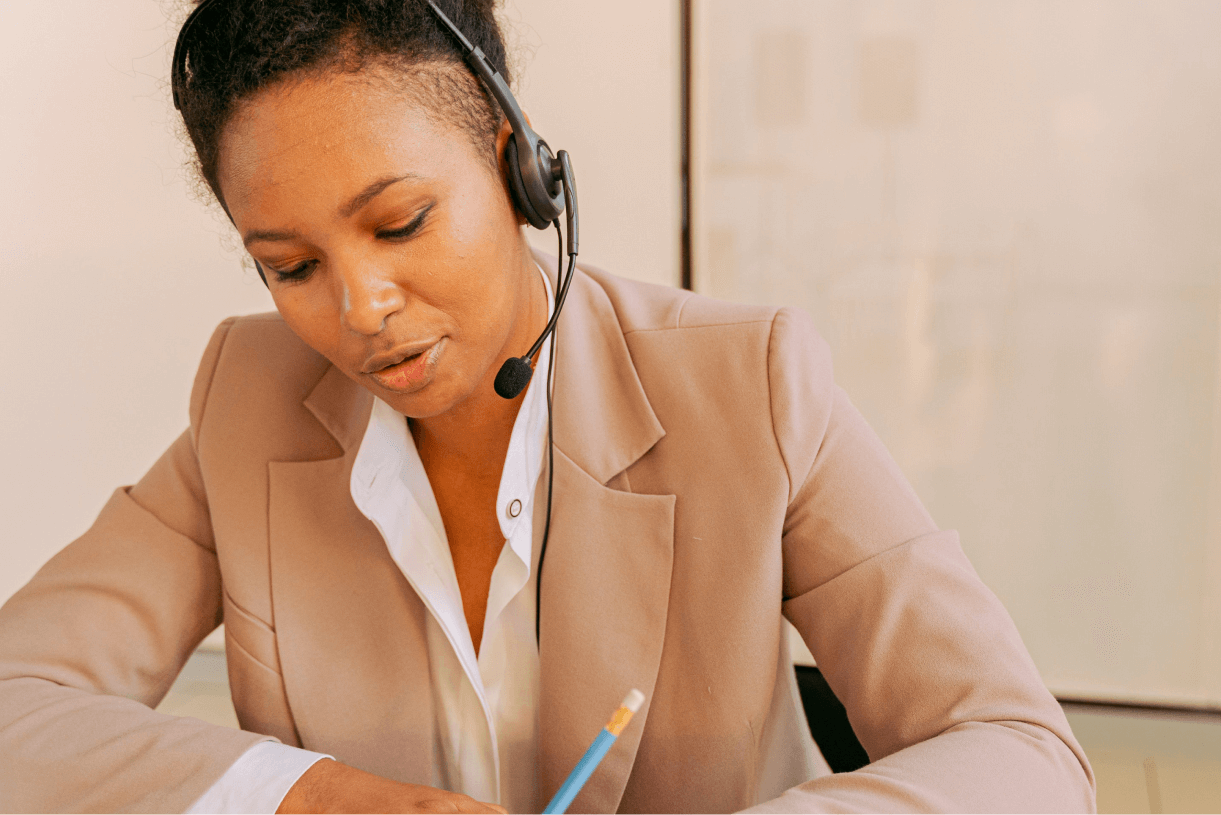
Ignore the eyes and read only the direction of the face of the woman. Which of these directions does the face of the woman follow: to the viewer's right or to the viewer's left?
to the viewer's left

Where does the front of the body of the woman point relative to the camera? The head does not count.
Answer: toward the camera
